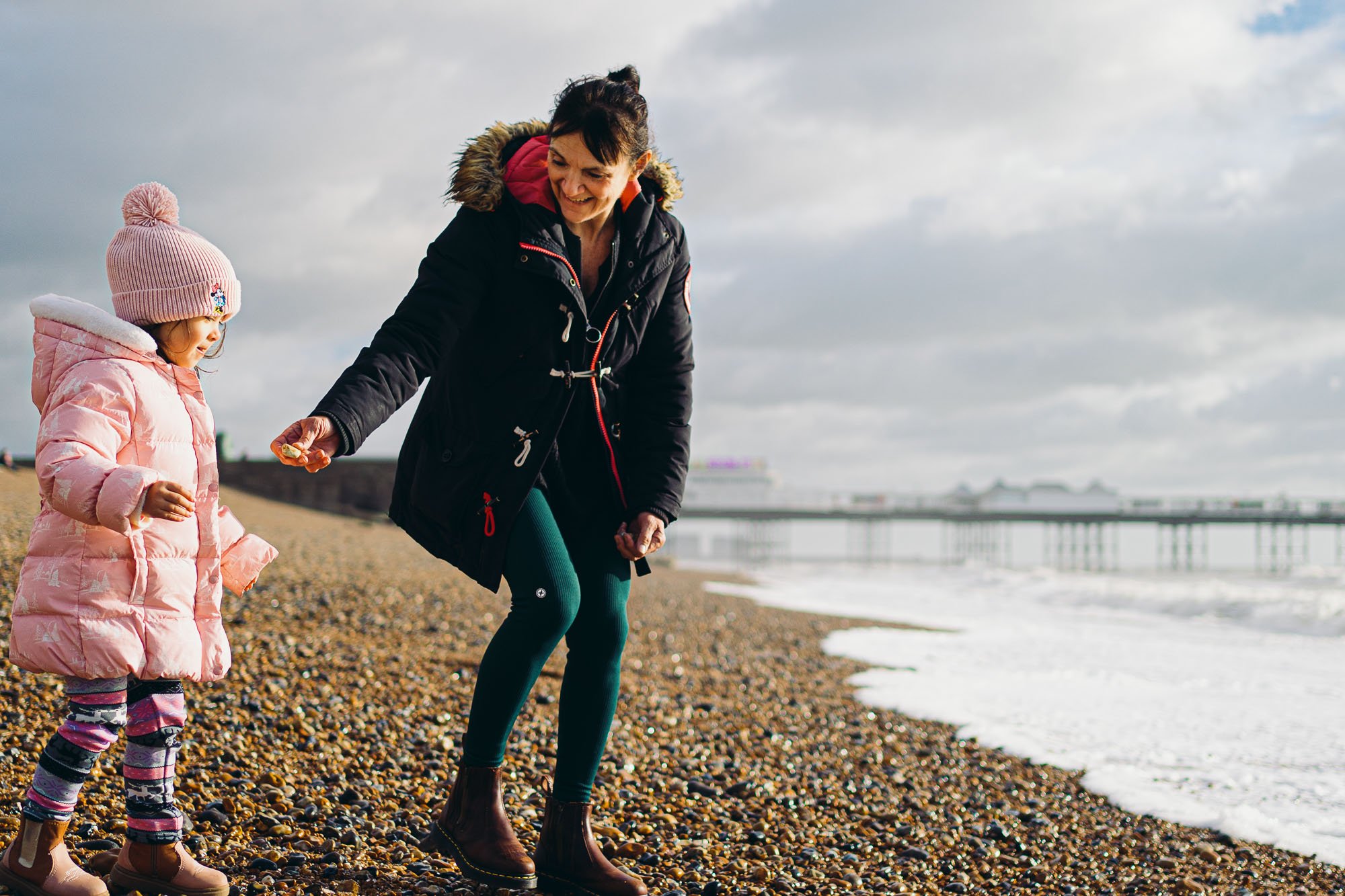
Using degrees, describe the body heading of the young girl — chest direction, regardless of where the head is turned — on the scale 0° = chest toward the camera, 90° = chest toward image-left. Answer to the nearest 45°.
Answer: approximately 270°

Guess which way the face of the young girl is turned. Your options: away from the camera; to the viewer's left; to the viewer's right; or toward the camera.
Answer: to the viewer's right

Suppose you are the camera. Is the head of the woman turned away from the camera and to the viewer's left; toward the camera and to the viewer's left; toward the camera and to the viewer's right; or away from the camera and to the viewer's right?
toward the camera and to the viewer's left

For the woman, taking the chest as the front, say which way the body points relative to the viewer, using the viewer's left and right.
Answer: facing the viewer and to the right of the viewer

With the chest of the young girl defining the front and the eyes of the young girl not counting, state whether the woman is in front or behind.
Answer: in front

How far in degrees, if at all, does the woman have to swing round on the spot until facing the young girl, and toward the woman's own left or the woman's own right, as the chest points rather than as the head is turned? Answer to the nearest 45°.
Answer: approximately 135° to the woman's own right

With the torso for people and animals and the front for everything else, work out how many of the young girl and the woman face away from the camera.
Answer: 0
